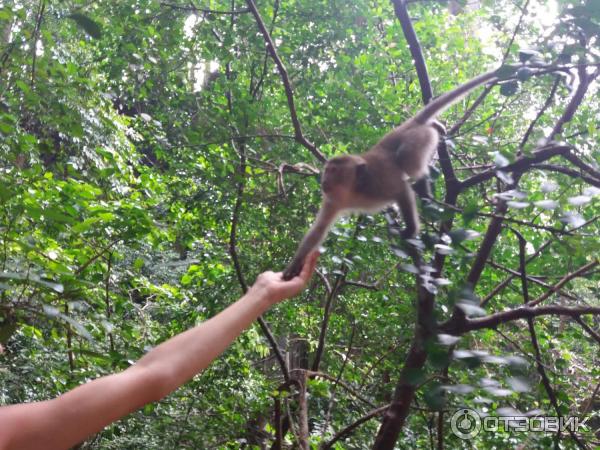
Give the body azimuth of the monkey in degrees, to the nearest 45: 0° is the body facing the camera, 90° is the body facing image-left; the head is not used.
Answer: approximately 90°

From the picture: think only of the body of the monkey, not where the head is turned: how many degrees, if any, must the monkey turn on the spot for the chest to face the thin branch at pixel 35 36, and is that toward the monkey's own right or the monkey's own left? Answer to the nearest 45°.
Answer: approximately 45° to the monkey's own right

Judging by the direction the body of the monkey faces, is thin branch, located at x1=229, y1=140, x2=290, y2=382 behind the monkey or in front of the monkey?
in front
